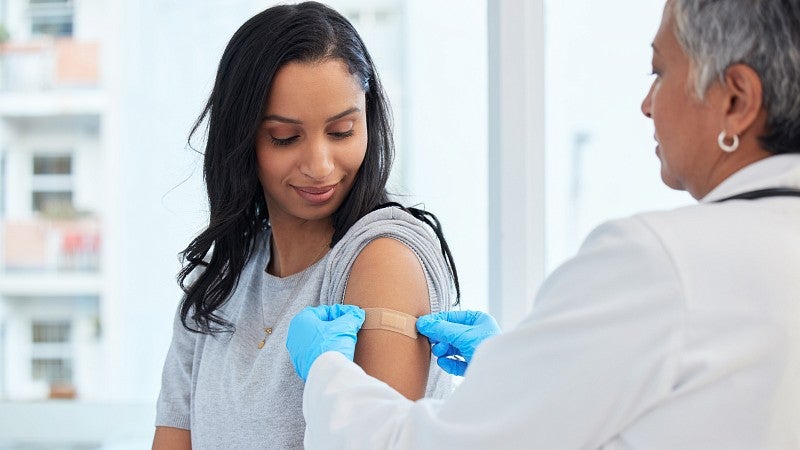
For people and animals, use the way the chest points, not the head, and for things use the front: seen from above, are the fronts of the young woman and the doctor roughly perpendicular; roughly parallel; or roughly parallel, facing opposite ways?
roughly perpendicular

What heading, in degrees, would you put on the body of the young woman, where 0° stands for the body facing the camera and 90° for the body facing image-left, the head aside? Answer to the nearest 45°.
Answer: approximately 45°

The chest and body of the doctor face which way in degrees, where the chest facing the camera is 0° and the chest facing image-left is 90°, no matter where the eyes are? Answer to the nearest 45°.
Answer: approximately 135°

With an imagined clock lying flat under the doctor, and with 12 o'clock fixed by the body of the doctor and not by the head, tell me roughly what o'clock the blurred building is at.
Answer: The blurred building is roughly at 12 o'clock from the doctor.

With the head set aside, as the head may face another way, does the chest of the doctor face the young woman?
yes

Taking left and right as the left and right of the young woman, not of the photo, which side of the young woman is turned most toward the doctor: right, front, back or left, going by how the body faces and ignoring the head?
left

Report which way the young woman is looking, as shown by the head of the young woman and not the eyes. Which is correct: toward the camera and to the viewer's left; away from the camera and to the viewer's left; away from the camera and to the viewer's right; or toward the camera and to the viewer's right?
toward the camera and to the viewer's right

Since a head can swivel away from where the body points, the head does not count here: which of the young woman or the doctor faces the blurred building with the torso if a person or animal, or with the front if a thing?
the doctor
